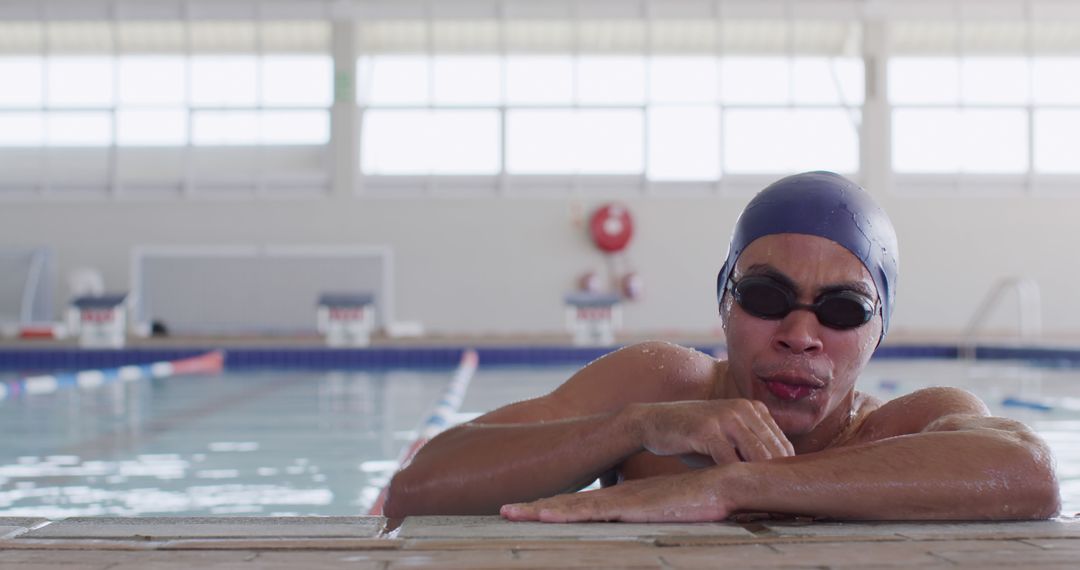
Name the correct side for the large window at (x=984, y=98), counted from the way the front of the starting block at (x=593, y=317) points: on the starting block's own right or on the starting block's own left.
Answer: on the starting block's own left

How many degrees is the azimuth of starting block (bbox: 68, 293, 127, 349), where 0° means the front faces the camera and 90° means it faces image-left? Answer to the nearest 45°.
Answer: approximately 0°

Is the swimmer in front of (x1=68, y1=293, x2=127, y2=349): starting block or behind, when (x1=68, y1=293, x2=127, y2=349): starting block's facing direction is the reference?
in front

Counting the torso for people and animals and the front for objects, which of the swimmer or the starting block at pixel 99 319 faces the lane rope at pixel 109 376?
the starting block

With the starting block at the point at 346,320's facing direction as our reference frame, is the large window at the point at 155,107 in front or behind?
behind

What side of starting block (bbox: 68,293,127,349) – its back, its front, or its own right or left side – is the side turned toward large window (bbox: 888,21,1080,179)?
left

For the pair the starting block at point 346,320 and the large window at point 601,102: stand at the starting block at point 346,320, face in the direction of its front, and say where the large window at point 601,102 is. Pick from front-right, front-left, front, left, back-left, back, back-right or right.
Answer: back-left

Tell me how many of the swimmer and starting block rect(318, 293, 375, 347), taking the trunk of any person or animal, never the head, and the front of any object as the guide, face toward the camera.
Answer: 2

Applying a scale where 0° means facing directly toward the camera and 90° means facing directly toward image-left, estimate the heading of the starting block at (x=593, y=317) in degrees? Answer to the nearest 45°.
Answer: approximately 0°
